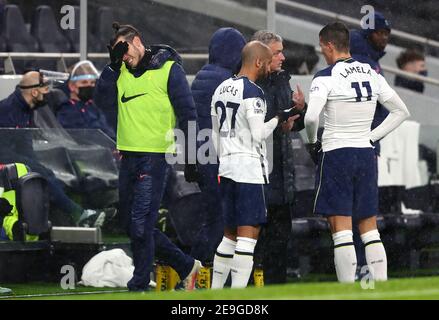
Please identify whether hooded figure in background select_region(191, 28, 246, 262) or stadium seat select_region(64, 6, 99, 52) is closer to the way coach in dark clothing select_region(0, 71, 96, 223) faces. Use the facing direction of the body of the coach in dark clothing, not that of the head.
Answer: the hooded figure in background

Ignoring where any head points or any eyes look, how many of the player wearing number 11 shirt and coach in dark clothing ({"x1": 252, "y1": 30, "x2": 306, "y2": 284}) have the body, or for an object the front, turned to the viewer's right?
1

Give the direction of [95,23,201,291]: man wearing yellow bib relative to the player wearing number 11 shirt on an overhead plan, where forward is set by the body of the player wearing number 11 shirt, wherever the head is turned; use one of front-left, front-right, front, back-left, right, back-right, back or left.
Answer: front-left

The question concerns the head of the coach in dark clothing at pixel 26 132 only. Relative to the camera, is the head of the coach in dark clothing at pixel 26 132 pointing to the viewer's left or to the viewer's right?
to the viewer's right

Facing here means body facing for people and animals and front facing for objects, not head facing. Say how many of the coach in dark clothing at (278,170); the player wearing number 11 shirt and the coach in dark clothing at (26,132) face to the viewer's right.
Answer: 2

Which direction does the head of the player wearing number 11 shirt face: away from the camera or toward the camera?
away from the camera

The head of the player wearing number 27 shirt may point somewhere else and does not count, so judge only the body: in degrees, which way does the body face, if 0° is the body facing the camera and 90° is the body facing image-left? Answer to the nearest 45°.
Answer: approximately 225°

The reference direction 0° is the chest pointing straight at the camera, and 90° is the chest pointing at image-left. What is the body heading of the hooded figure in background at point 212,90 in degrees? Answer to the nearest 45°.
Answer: approximately 225°

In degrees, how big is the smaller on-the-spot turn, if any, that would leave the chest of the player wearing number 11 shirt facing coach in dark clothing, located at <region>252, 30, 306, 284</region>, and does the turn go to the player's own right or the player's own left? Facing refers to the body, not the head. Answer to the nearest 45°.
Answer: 0° — they already face them

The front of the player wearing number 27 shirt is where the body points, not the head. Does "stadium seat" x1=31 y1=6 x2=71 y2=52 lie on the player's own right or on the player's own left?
on the player's own left

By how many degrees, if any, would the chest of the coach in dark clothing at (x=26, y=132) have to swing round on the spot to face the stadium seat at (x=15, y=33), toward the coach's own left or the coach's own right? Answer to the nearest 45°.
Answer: approximately 90° to the coach's own left

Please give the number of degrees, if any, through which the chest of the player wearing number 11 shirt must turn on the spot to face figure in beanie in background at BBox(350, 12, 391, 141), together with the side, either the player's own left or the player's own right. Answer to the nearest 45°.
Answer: approximately 45° to the player's own right

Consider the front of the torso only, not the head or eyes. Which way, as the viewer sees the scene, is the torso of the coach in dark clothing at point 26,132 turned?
to the viewer's right

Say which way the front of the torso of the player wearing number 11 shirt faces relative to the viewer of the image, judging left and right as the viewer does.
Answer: facing away from the viewer and to the left of the viewer
